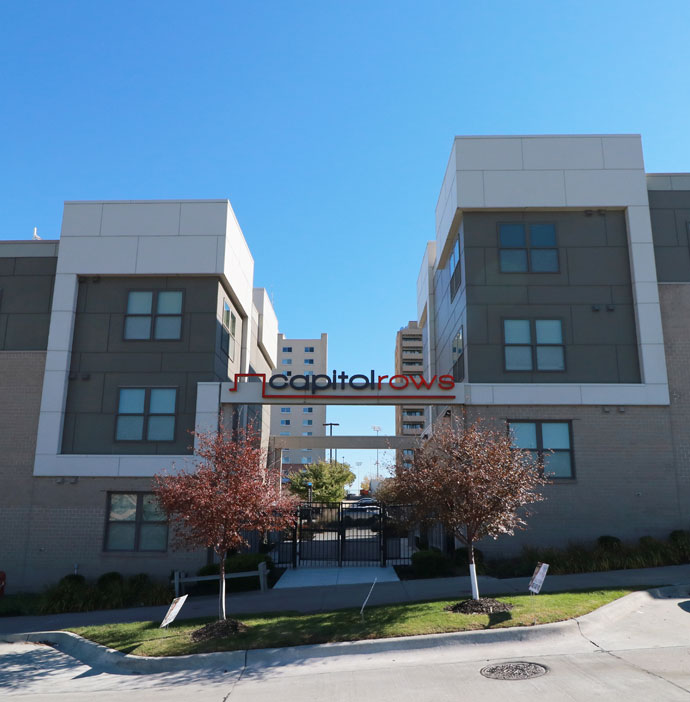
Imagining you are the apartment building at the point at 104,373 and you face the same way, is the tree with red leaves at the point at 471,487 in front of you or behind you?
in front

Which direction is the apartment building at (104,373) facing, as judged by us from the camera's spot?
facing the viewer

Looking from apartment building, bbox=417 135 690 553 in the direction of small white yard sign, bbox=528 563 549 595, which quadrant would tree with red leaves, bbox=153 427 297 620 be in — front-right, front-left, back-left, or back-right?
front-right

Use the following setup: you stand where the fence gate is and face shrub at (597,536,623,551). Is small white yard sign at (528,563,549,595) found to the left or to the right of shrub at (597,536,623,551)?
right

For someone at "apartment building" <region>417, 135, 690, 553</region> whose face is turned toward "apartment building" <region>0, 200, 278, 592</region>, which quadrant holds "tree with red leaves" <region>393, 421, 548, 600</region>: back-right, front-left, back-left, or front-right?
front-left

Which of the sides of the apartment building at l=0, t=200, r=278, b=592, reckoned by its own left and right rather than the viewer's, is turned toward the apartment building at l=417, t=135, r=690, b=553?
left

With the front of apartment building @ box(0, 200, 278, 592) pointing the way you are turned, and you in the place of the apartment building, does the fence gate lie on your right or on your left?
on your left

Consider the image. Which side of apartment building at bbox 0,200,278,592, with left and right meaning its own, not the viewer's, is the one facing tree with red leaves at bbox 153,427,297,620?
front

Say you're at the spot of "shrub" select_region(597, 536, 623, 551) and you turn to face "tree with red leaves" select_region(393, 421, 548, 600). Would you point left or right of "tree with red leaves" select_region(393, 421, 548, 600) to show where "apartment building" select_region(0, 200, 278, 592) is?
right

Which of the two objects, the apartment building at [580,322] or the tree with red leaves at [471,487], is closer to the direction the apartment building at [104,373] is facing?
the tree with red leaves

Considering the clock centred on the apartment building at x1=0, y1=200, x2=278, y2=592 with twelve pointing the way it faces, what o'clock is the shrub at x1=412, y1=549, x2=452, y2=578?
The shrub is roughly at 10 o'clock from the apartment building.

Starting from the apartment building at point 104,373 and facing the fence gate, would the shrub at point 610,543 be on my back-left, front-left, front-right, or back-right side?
front-right

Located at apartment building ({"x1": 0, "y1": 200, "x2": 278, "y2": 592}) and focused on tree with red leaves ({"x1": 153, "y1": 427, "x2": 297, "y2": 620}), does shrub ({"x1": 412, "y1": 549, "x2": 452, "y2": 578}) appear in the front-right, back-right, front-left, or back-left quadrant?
front-left

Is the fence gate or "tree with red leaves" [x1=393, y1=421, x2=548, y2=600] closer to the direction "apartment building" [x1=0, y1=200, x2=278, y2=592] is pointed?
the tree with red leaves
